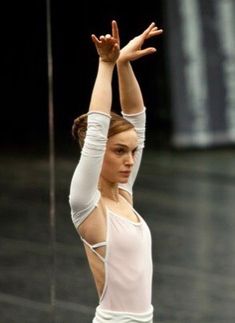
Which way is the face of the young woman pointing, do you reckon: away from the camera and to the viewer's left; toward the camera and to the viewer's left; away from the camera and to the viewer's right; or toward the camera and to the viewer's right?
toward the camera and to the viewer's right

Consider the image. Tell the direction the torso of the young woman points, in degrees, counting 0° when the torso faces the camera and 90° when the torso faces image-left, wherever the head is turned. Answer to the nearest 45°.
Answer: approximately 315°
